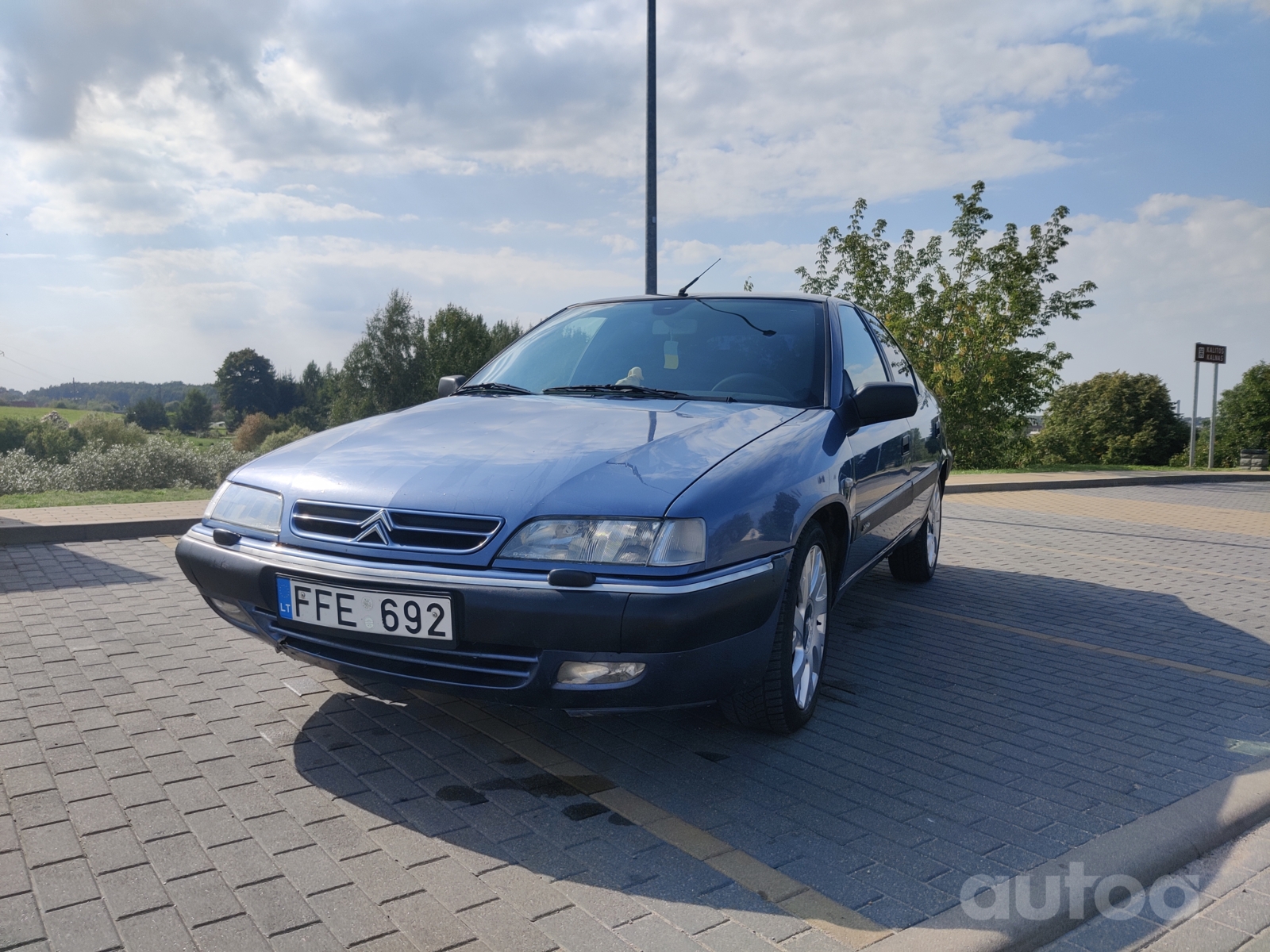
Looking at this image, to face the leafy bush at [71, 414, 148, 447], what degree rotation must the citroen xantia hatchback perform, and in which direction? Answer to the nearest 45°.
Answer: approximately 90° to its right

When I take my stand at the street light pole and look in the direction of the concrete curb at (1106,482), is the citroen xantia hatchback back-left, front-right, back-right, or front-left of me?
back-right

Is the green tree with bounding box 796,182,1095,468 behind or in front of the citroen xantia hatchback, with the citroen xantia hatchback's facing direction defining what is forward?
behind

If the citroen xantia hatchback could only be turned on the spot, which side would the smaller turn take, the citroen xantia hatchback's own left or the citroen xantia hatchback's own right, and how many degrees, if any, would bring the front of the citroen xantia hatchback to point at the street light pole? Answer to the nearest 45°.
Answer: approximately 135° to the citroen xantia hatchback's own right

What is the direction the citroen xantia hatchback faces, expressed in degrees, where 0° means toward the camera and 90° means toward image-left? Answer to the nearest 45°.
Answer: approximately 45°

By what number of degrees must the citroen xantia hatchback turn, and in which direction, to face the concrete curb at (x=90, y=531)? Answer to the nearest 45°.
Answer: approximately 90° to its right

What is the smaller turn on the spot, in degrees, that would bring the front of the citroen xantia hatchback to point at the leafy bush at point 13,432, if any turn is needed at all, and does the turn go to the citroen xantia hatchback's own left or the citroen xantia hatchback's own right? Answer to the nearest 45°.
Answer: approximately 90° to the citroen xantia hatchback's own right

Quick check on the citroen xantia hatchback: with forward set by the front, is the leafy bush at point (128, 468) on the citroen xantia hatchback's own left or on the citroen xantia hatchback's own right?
on the citroen xantia hatchback's own right

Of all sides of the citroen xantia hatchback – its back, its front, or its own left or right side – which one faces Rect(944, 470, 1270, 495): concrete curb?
back
